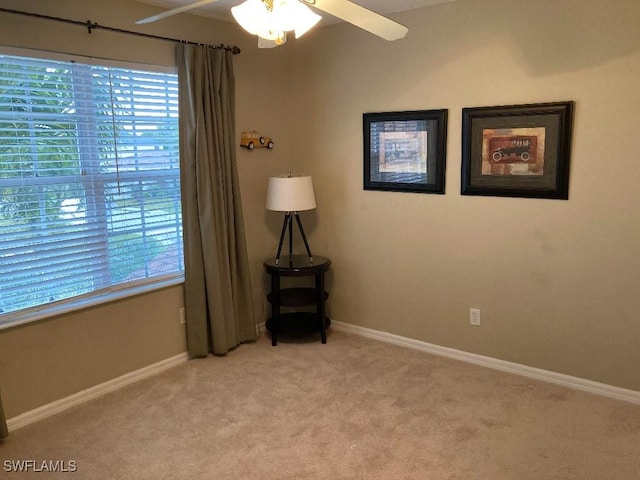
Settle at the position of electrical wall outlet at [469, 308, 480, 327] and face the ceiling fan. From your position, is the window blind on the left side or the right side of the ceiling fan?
right

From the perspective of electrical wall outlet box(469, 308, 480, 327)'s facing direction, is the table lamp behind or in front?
in front

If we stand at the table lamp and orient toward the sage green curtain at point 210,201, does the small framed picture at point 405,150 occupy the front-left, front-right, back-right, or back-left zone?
back-left

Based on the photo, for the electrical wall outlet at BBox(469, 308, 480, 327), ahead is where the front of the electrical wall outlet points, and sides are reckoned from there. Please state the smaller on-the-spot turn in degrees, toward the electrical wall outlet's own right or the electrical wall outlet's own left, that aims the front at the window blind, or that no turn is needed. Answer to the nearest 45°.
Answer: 0° — it already faces it

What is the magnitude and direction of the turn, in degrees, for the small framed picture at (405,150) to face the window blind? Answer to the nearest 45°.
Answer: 0° — it already faces it

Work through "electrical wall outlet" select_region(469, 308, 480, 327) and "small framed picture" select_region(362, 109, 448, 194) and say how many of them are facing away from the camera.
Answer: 0

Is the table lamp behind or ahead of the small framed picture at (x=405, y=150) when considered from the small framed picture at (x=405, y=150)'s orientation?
ahead

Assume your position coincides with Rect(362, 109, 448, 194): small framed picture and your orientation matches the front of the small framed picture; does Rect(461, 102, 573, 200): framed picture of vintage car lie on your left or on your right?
on your left

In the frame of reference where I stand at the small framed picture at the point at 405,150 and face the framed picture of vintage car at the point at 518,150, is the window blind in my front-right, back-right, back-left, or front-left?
back-right

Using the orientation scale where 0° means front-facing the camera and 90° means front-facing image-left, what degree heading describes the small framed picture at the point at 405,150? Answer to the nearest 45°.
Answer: approximately 45°

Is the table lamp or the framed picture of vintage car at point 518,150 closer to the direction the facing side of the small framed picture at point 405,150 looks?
the table lamp

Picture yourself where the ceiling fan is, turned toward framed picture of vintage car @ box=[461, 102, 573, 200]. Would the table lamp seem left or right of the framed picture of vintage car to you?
left

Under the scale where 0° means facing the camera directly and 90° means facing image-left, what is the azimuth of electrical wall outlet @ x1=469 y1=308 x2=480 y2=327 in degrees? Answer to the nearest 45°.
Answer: approximately 45°
